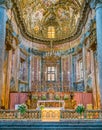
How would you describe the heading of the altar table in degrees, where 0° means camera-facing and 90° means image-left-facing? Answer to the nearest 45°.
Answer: approximately 0°

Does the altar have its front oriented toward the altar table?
yes

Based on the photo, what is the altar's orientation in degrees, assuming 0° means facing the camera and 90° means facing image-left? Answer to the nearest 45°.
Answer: approximately 0°

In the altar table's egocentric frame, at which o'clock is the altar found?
The altar is roughly at 6 o'clock from the altar table.

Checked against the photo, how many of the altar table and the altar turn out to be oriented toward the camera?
2
